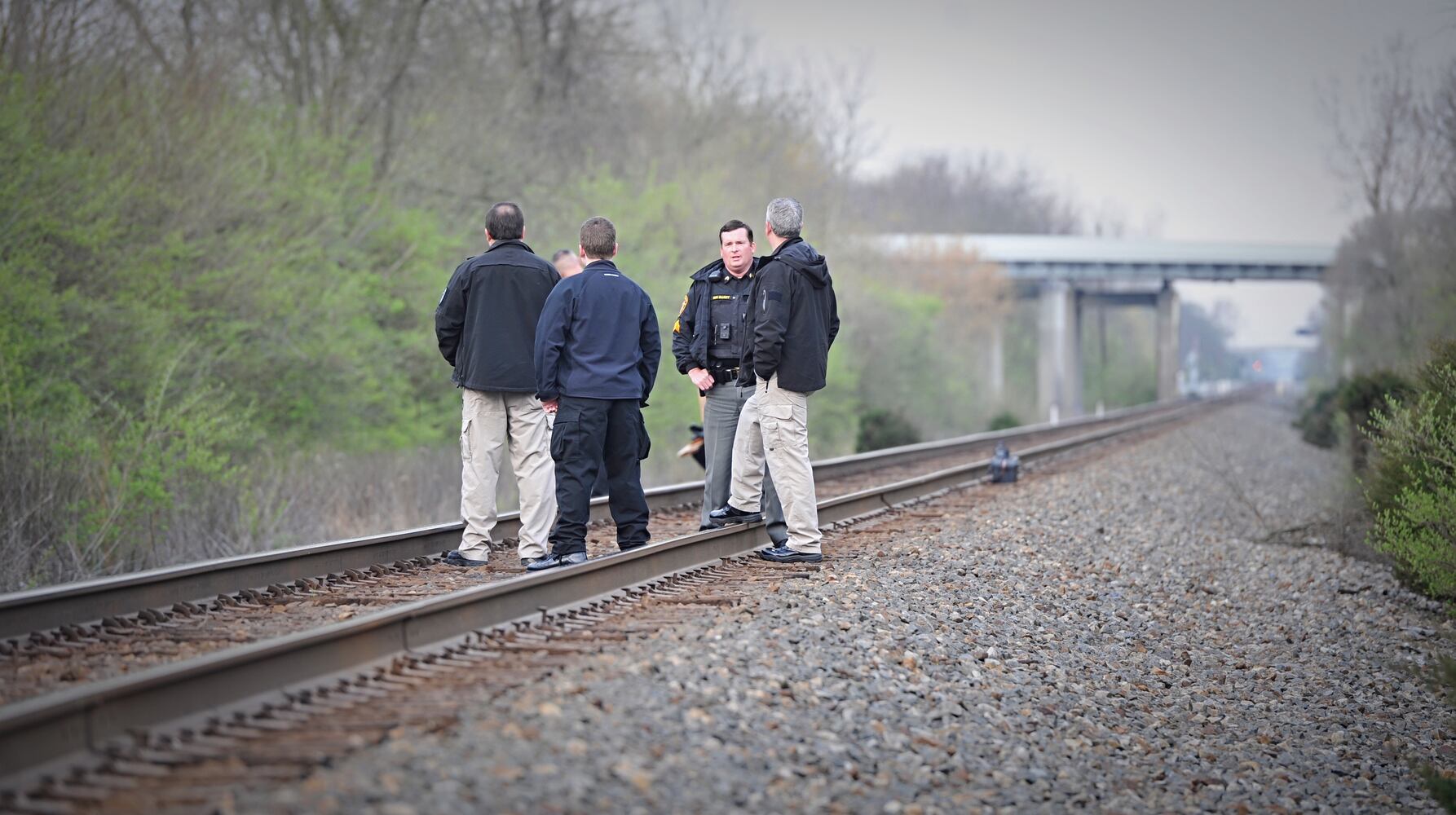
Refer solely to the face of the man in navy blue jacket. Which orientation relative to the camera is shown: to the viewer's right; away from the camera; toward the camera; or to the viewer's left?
away from the camera

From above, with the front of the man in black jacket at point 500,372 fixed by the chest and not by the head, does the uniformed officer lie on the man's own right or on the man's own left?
on the man's own right

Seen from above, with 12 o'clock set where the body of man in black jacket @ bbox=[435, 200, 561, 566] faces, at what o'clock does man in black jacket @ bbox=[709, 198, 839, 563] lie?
man in black jacket @ bbox=[709, 198, 839, 563] is roughly at 3 o'clock from man in black jacket @ bbox=[435, 200, 561, 566].

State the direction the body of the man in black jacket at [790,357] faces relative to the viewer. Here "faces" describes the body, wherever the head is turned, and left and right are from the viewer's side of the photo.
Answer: facing away from the viewer and to the left of the viewer

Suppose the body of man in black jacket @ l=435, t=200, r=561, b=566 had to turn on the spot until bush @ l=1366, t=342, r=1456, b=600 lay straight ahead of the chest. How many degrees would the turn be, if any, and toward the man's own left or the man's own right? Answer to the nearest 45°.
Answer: approximately 90° to the man's own right

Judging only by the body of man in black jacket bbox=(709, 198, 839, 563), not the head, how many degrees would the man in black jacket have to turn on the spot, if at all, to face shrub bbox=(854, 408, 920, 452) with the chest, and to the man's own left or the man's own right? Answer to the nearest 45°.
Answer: approximately 45° to the man's own right

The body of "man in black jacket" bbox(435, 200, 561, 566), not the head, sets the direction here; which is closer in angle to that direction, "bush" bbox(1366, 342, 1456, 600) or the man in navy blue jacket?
the bush

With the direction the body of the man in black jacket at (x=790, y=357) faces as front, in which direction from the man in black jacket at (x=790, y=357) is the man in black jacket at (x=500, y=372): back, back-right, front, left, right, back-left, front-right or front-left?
front-left

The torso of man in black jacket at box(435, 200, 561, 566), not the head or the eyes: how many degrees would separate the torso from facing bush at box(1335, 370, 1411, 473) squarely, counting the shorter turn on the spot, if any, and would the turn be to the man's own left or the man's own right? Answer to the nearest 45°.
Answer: approximately 45° to the man's own right

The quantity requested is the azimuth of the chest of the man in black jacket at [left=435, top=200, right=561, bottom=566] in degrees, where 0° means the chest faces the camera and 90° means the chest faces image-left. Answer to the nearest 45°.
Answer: approximately 180°

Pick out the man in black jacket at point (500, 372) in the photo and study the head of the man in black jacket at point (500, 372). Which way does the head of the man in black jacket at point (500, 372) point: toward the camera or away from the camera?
away from the camera

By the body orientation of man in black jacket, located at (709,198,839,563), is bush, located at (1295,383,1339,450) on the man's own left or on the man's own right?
on the man's own right

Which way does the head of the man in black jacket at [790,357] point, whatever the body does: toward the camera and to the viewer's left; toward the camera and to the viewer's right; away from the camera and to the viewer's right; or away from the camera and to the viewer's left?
away from the camera and to the viewer's left

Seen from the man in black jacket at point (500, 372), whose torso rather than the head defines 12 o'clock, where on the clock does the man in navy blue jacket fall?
The man in navy blue jacket is roughly at 4 o'clock from the man in black jacket.

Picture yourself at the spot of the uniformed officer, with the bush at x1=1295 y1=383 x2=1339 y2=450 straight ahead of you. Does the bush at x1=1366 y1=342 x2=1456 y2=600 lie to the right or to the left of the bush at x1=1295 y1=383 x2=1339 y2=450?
right
